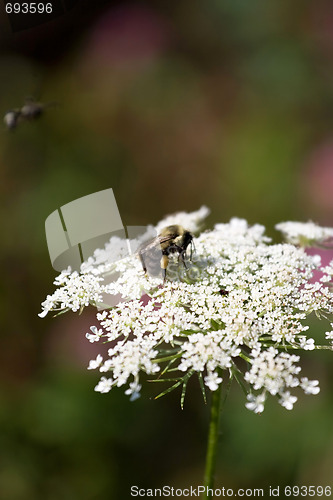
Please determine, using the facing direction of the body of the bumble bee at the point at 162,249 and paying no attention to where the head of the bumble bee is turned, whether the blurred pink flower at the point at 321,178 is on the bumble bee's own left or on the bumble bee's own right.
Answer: on the bumble bee's own left

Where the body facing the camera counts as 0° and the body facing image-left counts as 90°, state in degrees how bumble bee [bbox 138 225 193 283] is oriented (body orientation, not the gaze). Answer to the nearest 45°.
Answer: approximately 270°
